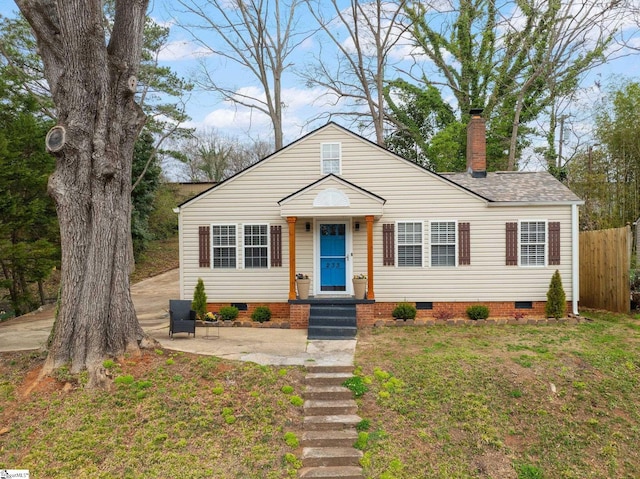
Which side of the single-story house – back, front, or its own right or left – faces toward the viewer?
front

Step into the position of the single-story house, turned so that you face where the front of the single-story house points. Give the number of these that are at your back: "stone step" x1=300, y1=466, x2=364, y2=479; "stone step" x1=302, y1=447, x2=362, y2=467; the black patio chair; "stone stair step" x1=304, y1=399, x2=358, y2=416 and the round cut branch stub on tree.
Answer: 0

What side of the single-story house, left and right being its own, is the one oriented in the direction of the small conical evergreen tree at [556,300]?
left

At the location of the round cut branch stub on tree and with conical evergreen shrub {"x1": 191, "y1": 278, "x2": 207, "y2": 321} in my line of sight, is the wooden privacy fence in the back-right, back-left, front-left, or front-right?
front-right

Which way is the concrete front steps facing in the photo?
toward the camera

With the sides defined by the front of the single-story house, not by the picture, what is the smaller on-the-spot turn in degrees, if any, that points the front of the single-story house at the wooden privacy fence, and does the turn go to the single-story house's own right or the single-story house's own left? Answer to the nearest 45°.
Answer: approximately 90° to the single-story house's own left

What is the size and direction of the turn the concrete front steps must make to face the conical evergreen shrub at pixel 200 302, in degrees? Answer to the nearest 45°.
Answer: approximately 135° to its right

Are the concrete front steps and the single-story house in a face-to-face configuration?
no

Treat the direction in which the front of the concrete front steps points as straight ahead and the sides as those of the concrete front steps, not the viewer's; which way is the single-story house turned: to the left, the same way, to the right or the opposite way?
the same way

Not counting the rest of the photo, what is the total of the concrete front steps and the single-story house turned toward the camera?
2

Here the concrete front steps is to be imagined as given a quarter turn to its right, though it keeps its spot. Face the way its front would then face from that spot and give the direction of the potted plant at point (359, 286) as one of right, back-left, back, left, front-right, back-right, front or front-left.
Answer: right

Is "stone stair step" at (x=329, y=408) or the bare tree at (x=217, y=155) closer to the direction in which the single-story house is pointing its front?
the stone stair step

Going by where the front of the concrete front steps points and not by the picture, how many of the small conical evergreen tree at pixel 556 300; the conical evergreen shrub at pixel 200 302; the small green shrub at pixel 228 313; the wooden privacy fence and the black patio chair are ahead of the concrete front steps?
0

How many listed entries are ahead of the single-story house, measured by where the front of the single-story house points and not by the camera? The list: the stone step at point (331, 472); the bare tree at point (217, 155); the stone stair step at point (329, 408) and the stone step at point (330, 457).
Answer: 3

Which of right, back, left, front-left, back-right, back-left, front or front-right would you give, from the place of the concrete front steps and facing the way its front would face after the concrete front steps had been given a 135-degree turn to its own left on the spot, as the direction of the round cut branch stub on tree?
back-left

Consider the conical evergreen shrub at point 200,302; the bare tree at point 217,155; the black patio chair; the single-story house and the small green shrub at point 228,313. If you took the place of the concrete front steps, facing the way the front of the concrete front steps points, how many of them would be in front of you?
0

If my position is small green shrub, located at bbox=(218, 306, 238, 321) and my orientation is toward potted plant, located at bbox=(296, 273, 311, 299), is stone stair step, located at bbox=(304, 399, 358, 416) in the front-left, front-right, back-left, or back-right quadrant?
front-right
